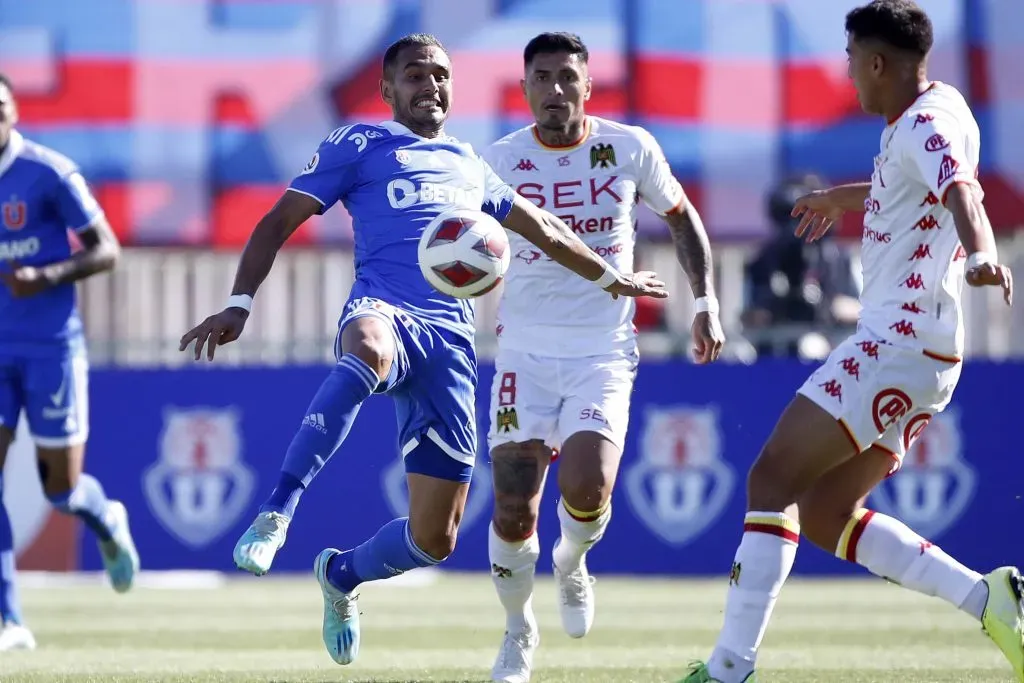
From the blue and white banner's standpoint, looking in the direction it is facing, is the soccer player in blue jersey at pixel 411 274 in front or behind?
in front

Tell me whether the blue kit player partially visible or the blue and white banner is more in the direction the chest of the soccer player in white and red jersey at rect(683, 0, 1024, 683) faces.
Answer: the blue kit player partially visible

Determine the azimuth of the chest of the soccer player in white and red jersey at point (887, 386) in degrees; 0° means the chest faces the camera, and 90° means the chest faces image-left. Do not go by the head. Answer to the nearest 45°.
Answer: approximately 90°

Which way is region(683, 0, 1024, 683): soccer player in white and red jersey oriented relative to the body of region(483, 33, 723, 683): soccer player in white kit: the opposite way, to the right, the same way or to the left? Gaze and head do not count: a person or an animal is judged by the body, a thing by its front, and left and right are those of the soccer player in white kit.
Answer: to the right

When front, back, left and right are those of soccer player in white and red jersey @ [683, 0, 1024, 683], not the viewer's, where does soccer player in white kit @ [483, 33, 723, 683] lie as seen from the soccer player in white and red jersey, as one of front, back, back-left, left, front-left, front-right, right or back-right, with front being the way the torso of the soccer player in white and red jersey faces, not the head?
front-right

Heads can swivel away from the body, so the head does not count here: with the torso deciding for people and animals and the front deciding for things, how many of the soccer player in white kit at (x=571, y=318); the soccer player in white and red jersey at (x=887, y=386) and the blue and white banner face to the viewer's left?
1

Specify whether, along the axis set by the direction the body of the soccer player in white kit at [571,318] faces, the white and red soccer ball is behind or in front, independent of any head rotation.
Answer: in front

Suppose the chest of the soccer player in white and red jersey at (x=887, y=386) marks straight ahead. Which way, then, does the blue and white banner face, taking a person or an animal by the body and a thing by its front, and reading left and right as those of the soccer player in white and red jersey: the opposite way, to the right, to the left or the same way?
to the left

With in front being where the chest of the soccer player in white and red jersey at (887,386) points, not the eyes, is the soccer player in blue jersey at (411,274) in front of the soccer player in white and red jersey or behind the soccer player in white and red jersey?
in front

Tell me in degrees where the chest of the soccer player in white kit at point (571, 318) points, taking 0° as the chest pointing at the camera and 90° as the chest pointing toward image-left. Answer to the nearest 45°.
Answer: approximately 0°

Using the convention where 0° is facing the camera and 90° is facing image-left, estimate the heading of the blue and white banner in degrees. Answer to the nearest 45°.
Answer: approximately 0°
